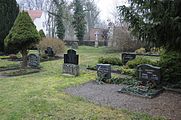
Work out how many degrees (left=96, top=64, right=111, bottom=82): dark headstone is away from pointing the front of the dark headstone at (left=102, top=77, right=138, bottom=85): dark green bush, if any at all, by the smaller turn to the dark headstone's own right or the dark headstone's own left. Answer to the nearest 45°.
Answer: approximately 45° to the dark headstone's own left

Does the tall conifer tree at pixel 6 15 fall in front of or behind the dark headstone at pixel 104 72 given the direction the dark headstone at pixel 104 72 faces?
behind

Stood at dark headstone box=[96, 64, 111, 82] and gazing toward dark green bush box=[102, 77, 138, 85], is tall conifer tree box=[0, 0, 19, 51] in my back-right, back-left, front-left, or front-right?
back-left

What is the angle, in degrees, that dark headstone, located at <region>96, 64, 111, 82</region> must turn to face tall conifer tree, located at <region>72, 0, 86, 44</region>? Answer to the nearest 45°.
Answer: approximately 180°

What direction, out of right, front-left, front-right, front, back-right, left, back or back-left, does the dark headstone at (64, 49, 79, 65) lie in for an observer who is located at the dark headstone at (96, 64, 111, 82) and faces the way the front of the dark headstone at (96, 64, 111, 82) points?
back-right

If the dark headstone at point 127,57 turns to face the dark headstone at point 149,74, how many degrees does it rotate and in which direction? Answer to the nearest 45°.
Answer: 0° — it already faces it

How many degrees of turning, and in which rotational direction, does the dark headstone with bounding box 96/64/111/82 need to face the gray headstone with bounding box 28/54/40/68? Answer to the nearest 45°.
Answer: approximately 135° to its right

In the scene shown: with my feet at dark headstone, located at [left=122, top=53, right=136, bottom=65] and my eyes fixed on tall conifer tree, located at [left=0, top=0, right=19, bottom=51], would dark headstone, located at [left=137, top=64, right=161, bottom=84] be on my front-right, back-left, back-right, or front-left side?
back-left

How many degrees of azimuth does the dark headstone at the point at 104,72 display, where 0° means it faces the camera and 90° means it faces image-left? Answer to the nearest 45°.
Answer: approximately 0°

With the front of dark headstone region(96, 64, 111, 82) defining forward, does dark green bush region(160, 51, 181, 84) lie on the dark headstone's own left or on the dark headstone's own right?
on the dark headstone's own left

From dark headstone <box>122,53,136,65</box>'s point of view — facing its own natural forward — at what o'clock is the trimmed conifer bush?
The trimmed conifer bush is roughly at 2 o'clock from the dark headstone.

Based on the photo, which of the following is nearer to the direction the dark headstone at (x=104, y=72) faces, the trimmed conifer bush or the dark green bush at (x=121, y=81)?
the dark green bush

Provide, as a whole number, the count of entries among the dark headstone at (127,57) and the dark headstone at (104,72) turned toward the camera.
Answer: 2

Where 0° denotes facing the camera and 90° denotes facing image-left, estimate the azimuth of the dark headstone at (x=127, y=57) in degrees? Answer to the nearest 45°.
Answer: approximately 0°

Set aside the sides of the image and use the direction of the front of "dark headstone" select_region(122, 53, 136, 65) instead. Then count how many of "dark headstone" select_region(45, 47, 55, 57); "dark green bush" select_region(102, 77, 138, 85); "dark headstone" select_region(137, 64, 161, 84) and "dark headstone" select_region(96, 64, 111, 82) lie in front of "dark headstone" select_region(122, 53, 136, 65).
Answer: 3
